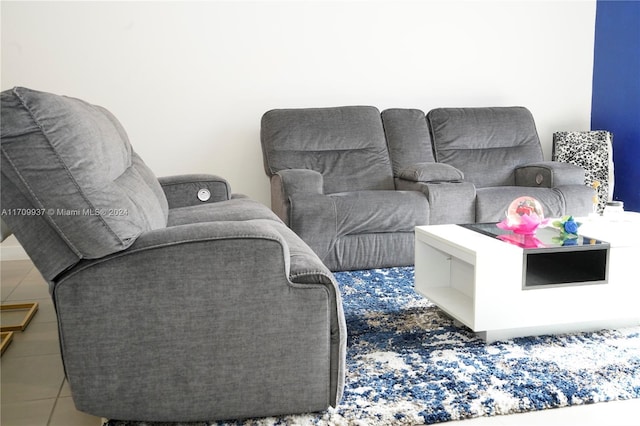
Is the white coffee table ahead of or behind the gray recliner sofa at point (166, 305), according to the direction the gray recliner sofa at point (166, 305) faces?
ahead

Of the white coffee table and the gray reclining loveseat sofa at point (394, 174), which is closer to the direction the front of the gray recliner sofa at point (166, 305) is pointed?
the white coffee table

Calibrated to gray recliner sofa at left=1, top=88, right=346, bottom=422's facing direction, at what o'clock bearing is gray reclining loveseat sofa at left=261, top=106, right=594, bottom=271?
The gray reclining loveseat sofa is roughly at 10 o'clock from the gray recliner sofa.

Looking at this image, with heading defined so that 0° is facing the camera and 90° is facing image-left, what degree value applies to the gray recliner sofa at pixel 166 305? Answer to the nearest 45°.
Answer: approximately 270°
